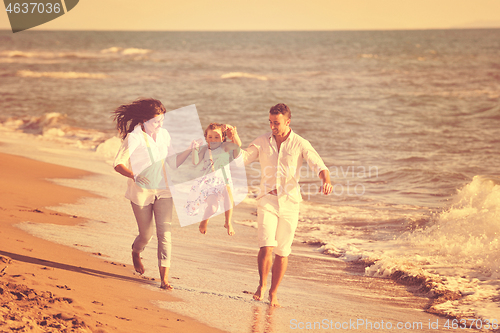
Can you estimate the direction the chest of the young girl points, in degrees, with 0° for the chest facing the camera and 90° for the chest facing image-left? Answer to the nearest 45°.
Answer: approximately 0°
